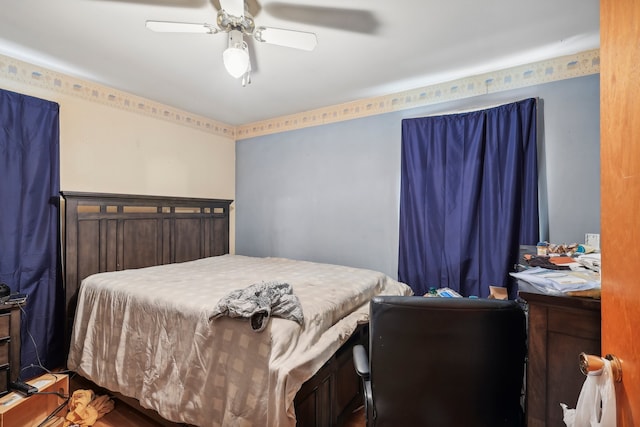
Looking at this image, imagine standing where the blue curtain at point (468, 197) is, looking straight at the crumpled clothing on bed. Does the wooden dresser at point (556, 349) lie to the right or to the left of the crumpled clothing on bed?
left

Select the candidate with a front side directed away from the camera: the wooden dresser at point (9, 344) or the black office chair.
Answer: the black office chair

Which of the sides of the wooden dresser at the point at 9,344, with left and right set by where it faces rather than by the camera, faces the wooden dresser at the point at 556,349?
front

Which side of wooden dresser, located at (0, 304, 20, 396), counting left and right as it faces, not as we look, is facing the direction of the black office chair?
front

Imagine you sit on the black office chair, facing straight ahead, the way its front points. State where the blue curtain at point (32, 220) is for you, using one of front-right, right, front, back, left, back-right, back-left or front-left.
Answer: left

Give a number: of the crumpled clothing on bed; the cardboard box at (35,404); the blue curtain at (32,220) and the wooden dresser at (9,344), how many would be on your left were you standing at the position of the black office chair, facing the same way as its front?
4

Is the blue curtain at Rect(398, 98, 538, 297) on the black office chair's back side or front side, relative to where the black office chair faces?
on the front side

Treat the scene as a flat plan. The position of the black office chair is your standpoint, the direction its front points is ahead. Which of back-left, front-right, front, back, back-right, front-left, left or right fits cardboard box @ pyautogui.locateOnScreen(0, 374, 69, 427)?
left

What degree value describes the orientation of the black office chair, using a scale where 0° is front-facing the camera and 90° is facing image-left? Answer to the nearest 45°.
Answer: approximately 180°

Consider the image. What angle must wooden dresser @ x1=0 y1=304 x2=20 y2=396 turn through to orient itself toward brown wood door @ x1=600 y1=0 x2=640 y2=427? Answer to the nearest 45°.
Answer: approximately 45° to its right

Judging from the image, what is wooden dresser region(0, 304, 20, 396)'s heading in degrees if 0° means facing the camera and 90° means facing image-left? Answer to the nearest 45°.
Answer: approximately 315°

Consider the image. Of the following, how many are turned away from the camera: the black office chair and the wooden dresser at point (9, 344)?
1
